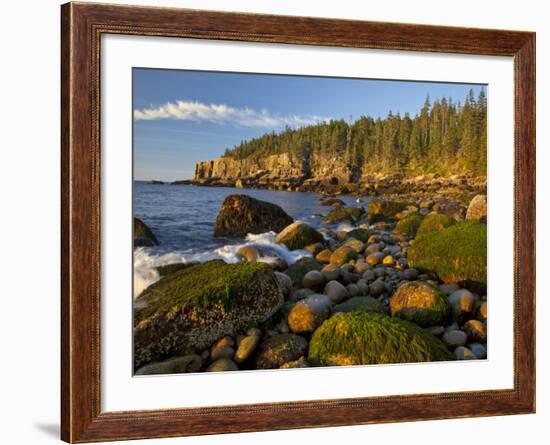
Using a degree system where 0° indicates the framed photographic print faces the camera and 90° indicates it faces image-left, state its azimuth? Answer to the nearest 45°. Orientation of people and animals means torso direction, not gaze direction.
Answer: approximately 315°
